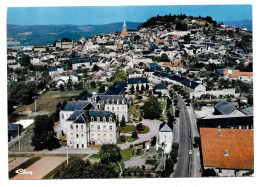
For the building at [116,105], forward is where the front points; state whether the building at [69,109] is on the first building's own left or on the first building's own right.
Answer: on the first building's own right

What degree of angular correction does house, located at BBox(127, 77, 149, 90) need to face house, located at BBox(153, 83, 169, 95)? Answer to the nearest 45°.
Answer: approximately 45° to its left

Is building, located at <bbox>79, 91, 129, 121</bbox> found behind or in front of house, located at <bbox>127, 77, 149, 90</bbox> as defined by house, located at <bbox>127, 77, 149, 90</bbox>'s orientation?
in front

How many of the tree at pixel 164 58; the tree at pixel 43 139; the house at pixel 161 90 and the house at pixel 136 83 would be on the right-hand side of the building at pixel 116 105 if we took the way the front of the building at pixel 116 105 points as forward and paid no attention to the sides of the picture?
1

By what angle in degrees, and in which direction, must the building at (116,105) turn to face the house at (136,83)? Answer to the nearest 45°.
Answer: approximately 135° to its left

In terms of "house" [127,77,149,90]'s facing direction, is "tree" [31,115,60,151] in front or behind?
in front

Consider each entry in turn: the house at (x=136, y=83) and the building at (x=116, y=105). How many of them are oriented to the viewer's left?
0

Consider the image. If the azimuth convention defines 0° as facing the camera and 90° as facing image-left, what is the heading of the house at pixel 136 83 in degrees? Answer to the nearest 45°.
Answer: approximately 0°

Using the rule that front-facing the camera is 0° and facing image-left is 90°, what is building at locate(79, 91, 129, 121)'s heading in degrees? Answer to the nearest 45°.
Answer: approximately 315°

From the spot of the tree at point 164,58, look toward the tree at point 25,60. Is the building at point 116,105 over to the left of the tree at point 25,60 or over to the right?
left

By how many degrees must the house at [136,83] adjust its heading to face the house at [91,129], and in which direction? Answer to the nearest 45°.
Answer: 0° — it already faces it
